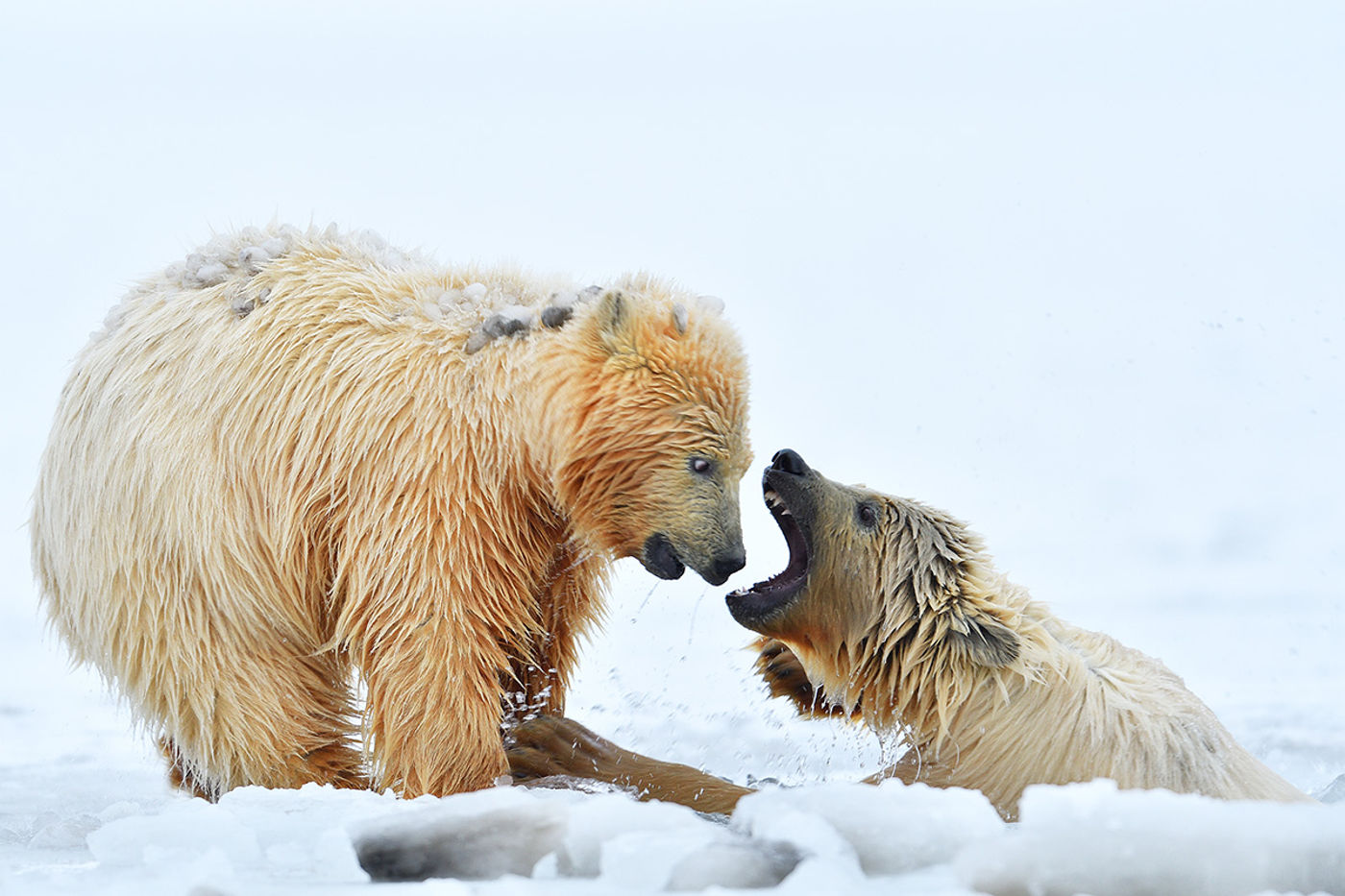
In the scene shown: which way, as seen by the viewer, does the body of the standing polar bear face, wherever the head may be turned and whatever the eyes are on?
to the viewer's right

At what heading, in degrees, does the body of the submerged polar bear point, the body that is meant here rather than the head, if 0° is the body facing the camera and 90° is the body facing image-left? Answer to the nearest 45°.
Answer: approximately 90°

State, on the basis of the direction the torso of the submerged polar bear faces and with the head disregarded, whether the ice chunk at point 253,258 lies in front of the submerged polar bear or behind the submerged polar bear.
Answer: in front

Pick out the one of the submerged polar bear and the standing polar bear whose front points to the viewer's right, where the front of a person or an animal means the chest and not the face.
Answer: the standing polar bear

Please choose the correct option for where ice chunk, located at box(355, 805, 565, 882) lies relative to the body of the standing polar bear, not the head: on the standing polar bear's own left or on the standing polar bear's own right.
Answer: on the standing polar bear's own right

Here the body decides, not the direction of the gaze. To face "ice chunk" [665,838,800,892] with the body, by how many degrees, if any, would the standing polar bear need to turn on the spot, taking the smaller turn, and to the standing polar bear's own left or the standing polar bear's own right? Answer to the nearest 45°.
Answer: approximately 45° to the standing polar bear's own right

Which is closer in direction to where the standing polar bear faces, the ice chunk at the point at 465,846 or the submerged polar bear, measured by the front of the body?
the submerged polar bear

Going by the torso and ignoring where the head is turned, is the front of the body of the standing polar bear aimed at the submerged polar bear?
yes

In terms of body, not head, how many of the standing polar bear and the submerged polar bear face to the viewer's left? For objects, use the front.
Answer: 1

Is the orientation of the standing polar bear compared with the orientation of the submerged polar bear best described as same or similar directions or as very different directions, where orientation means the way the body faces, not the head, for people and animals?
very different directions

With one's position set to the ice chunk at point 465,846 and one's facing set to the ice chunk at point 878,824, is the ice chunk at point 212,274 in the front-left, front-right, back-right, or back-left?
back-left
